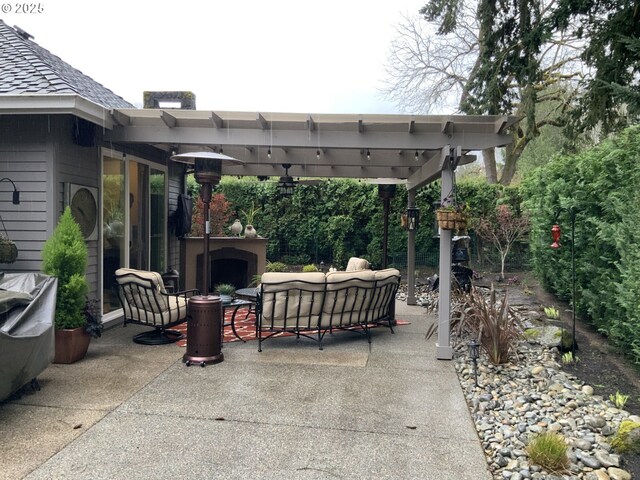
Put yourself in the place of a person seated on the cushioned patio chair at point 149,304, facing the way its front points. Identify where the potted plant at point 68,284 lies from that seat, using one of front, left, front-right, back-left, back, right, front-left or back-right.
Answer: back

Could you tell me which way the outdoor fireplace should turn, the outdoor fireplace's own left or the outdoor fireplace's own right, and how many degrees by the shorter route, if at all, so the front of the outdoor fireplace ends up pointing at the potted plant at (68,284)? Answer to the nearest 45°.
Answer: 0° — it already faces it

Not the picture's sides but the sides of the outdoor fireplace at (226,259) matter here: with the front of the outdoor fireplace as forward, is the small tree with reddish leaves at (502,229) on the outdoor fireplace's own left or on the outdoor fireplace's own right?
on the outdoor fireplace's own left

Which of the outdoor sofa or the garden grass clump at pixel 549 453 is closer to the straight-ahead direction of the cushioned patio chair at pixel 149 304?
the outdoor sofa

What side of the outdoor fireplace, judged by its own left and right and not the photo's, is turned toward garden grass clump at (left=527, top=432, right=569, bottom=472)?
front

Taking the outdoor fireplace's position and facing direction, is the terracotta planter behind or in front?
in front

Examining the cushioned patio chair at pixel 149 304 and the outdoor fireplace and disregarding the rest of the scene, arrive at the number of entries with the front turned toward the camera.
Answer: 1

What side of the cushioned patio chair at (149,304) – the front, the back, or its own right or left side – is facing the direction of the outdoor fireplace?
front

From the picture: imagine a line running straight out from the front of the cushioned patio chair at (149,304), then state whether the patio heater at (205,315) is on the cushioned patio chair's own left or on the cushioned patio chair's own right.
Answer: on the cushioned patio chair's own right

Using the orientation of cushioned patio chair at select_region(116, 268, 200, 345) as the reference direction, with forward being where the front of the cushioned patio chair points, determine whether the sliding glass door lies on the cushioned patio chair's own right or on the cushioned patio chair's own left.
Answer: on the cushioned patio chair's own left

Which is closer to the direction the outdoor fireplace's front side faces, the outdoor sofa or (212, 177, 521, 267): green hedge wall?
the outdoor sofa

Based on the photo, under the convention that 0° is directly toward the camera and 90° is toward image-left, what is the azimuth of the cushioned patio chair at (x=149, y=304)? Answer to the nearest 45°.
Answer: approximately 225°

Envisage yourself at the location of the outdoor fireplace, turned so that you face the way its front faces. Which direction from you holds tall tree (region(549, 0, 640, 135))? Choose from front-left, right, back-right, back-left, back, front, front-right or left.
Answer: front-left
